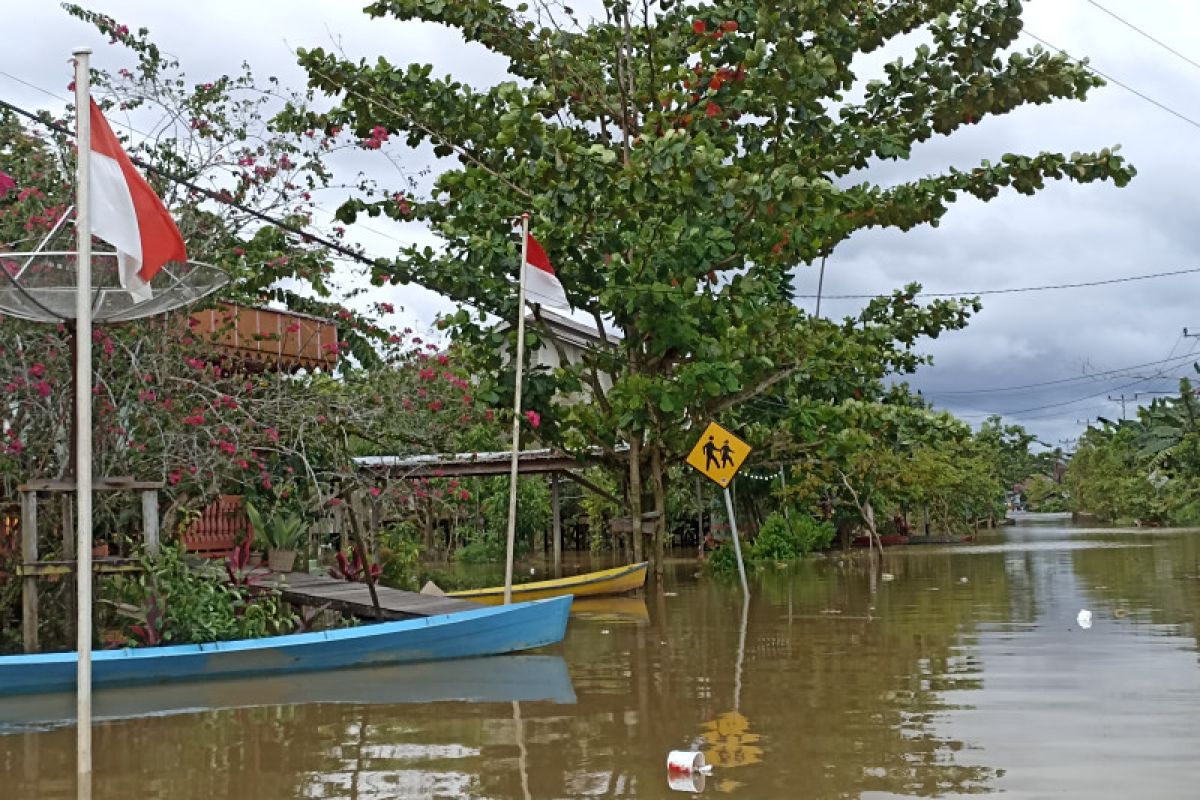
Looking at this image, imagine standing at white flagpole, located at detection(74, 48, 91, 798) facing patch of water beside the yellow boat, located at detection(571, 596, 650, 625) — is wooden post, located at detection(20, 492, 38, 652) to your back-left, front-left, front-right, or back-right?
front-left

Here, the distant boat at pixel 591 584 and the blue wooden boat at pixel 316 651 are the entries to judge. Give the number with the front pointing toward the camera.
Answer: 0

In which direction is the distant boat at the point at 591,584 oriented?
to the viewer's right

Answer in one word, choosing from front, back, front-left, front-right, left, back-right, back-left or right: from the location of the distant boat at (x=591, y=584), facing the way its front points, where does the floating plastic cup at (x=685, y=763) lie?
right

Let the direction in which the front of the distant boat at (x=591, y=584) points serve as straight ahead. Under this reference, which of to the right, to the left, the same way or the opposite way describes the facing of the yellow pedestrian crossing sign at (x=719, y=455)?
to the right

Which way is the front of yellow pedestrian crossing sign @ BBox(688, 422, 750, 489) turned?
toward the camera

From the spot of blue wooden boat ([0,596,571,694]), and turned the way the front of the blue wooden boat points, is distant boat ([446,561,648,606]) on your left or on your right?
on your left

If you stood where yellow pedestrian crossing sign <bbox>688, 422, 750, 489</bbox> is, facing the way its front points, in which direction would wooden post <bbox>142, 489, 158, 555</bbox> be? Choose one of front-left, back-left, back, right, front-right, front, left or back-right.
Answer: front-right

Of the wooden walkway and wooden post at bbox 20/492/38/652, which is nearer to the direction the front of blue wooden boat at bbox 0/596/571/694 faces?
the wooden walkway

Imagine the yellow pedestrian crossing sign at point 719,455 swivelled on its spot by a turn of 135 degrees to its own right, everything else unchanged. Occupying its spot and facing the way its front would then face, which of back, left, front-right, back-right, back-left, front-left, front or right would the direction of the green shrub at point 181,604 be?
left

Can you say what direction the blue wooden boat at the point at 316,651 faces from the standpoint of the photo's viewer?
facing to the right of the viewer

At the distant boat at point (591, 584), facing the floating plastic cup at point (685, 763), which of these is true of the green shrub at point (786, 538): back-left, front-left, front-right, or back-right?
back-left

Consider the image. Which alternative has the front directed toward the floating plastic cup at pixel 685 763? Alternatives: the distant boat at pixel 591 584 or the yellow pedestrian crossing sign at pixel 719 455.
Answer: the yellow pedestrian crossing sign

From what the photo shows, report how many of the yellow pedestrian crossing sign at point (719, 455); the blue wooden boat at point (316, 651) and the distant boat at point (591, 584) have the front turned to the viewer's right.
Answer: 2

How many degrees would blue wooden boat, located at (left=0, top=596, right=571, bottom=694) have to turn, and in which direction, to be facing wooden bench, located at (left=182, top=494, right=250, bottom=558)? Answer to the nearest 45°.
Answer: approximately 90° to its left
